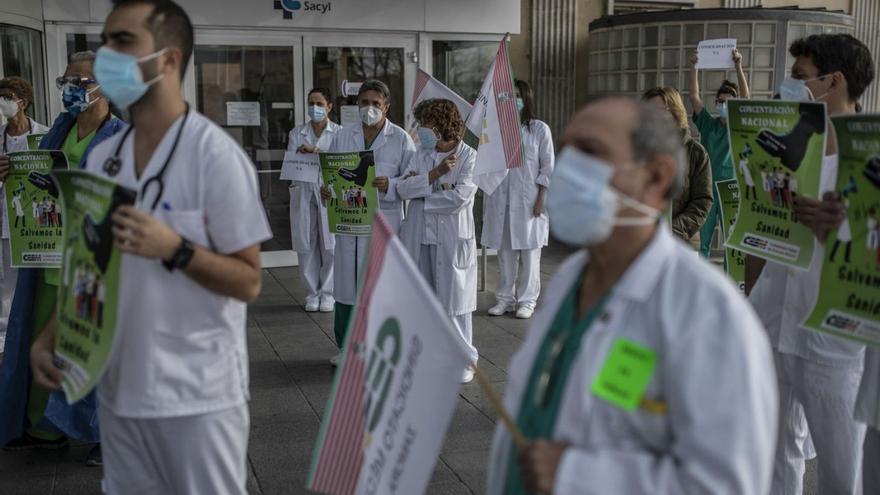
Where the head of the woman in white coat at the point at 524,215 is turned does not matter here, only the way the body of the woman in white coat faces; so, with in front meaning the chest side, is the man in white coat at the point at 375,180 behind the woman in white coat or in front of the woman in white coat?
in front

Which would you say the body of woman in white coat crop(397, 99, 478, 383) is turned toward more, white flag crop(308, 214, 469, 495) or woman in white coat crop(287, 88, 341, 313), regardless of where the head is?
the white flag

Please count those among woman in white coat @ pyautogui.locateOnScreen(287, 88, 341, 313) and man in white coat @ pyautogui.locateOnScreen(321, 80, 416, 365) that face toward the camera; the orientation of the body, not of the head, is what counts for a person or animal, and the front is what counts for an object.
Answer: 2

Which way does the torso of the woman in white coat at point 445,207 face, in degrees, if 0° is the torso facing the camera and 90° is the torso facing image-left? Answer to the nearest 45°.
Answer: approximately 45°

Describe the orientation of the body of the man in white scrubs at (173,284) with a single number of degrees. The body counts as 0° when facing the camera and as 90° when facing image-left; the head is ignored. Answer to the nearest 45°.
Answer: approximately 45°

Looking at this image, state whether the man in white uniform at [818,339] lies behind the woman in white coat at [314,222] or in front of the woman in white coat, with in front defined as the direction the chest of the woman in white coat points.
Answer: in front

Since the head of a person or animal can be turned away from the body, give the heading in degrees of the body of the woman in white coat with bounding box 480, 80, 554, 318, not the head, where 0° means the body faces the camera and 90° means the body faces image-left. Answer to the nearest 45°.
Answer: approximately 45°

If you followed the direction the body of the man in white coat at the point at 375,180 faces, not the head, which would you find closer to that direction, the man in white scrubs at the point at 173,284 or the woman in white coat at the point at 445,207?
the man in white scrubs

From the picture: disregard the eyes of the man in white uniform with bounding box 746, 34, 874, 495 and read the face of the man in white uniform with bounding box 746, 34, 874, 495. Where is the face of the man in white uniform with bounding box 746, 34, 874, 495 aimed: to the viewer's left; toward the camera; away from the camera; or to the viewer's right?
to the viewer's left

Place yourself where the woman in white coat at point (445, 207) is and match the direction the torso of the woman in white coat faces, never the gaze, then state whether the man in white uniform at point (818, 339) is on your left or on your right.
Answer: on your left

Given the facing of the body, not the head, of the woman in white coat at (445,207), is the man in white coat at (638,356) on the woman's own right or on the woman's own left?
on the woman's own left

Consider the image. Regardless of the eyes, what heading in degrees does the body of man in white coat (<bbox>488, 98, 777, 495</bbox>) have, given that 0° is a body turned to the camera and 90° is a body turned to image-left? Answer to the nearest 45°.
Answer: approximately 45°

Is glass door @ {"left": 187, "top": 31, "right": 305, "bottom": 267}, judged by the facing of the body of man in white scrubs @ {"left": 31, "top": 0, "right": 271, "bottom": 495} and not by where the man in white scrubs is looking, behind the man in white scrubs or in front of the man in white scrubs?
behind
